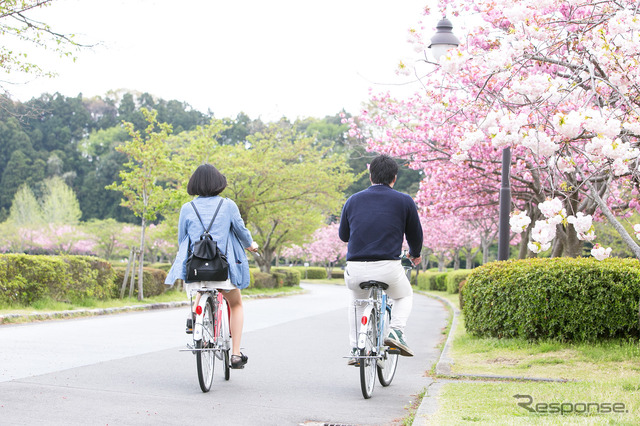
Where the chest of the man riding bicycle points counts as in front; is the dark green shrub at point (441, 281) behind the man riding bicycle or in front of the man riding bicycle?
in front

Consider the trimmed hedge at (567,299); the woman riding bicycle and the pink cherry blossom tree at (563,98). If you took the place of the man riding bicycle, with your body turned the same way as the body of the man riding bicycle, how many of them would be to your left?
1

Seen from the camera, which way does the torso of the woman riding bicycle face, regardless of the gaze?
away from the camera

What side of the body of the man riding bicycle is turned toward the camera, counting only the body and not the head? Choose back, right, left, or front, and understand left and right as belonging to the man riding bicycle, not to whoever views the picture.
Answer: back

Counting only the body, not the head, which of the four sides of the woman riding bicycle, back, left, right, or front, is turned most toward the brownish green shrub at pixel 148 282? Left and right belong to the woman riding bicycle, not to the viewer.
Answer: front

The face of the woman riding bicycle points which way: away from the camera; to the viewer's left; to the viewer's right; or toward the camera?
away from the camera

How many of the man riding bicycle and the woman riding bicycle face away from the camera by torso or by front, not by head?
2

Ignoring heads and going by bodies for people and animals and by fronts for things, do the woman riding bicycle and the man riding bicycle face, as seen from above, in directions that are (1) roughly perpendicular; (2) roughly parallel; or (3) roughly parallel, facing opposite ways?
roughly parallel

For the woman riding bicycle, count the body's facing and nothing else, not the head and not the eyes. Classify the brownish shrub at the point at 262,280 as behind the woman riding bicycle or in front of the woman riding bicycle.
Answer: in front

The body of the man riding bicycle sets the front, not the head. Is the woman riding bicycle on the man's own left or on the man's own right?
on the man's own left

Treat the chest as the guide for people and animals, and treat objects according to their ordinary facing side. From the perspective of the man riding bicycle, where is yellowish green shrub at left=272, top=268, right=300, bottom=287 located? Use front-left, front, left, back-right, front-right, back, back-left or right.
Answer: front

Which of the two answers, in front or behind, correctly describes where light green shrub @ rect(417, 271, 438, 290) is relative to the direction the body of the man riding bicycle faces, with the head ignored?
in front

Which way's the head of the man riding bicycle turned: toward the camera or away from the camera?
away from the camera

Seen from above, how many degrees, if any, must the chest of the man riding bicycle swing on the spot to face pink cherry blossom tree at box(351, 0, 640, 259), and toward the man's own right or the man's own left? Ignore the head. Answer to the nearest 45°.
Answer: approximately 45° to the man's own right

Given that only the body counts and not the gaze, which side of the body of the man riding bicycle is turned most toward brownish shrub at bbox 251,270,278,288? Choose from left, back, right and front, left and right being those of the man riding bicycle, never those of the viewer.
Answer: front
